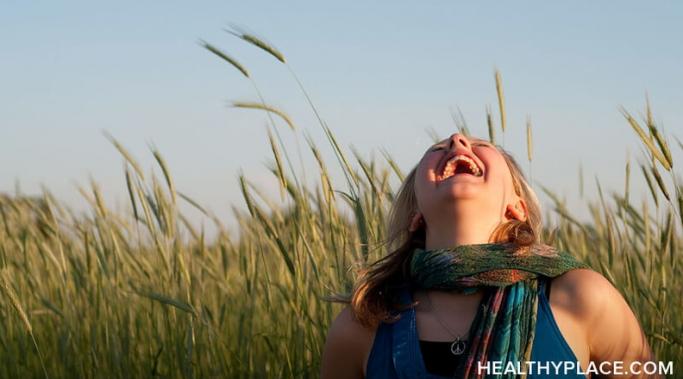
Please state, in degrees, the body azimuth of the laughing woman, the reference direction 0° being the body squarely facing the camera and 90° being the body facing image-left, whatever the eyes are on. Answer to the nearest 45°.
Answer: approximately 0°
